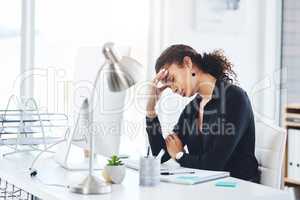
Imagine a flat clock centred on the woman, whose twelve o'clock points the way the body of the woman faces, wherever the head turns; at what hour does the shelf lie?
The shelf is roughly at 6 o'clock from the woman.

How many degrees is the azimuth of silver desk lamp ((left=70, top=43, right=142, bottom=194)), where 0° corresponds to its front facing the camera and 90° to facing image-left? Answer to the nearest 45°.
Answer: approximately 270°

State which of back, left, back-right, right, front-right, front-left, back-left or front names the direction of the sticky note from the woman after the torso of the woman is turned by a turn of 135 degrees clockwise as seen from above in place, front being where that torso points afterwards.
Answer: back

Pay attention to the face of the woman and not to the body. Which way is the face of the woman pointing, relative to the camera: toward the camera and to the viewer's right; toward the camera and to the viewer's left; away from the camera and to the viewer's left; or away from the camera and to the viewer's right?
toward the camera and to the viewer's left

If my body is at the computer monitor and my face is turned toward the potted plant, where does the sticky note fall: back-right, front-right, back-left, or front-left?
front-left

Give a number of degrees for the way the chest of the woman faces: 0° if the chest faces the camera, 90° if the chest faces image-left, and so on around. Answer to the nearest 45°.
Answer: approximately 45°

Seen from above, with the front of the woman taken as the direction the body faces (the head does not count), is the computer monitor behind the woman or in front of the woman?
in front

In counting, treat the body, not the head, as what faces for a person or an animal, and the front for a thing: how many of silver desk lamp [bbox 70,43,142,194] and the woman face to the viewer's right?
1

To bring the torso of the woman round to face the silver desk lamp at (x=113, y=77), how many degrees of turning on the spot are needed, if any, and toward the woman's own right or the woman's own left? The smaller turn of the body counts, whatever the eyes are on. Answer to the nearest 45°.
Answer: approximately 45° to the woman's own left

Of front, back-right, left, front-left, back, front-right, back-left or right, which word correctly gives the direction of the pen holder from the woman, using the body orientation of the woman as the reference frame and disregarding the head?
front-left

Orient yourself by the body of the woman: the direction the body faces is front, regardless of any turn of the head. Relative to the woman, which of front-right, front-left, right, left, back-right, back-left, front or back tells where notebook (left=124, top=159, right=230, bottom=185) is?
front-left

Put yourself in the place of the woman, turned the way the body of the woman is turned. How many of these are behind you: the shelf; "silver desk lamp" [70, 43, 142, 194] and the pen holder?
1

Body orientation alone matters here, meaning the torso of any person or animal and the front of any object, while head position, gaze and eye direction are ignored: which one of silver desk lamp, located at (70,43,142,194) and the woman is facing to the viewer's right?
the silver desk lamp
